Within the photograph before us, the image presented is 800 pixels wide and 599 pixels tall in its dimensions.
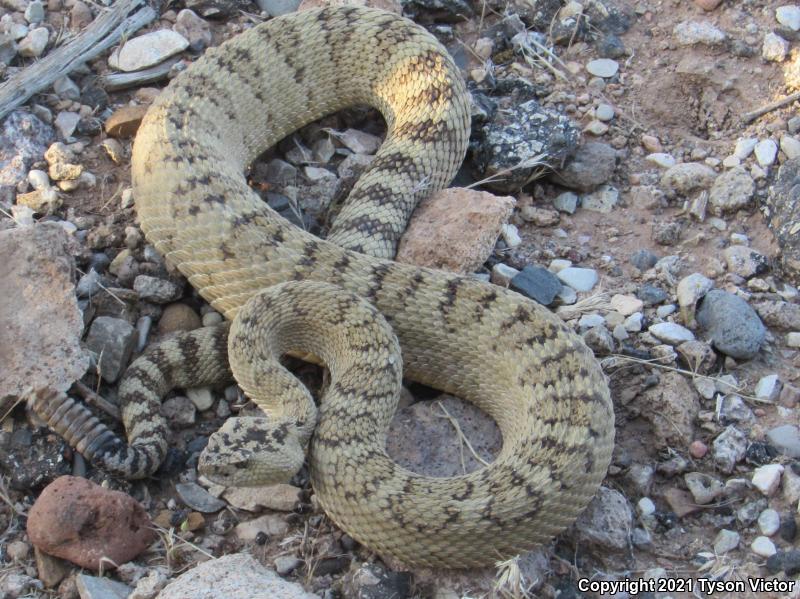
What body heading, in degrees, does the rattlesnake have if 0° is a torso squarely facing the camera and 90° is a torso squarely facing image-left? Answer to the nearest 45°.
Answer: approximately 90°

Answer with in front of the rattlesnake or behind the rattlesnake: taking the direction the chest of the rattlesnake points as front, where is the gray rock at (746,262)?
behind

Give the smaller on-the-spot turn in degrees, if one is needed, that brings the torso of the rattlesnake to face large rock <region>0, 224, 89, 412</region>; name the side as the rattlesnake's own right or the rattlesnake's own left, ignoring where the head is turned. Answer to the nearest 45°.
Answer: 0° — it already faces it

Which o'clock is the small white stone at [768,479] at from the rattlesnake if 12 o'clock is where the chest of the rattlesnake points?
The small white stone is roughly at 7 o'clock from the rattlesnake.

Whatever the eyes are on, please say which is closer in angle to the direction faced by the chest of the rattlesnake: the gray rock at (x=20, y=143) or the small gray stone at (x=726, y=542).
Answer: the gray rock

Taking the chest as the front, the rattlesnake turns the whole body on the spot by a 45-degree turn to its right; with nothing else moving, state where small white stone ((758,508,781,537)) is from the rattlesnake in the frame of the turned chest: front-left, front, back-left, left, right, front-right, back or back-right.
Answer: back

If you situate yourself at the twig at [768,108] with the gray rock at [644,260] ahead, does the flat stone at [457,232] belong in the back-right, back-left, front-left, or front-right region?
front-right

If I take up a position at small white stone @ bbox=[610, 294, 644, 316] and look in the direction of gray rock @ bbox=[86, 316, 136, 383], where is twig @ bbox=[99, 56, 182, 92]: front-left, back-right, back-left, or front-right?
front-right

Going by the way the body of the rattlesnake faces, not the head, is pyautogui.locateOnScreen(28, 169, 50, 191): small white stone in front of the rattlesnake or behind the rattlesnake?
in front

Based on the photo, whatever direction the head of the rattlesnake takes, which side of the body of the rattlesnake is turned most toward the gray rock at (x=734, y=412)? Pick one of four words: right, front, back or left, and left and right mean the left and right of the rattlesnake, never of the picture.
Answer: back

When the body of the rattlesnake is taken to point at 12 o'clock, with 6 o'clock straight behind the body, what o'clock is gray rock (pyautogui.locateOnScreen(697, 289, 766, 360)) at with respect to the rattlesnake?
The gray rock is roughly at 6 o'clock from the rattlesnake.

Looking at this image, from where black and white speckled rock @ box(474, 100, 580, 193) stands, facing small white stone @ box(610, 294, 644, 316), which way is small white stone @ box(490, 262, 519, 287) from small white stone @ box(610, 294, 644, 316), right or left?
right

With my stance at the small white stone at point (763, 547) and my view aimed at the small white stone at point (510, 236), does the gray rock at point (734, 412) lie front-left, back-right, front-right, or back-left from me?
front-right

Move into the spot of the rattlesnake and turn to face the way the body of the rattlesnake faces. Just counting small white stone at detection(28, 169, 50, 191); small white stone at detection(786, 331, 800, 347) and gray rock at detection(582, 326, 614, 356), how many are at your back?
2

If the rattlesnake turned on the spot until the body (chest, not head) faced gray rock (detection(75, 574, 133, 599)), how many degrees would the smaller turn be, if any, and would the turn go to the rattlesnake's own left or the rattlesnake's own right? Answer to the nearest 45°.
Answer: approximately 45° to the rattlesnake's own left

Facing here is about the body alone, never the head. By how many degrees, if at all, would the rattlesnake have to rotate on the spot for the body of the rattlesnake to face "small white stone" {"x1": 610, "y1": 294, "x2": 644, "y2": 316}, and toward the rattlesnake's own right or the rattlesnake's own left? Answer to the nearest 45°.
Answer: approximately 180°

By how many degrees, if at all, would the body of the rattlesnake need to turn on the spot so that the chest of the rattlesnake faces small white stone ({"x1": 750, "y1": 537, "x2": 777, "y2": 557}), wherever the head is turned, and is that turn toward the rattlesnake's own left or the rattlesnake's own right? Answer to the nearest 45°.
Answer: approximately 135° to the rattlesnake's own left
